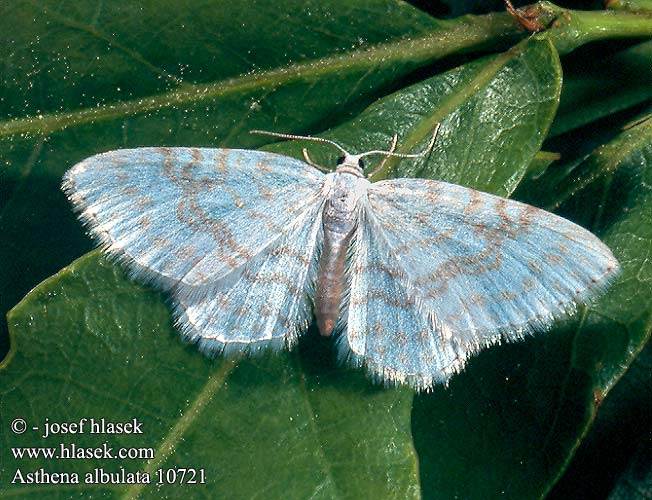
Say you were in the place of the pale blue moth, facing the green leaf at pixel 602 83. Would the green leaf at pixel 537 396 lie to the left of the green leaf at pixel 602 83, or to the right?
right

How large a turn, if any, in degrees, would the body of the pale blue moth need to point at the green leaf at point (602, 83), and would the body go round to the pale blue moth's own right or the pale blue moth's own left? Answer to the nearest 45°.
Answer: approximately 45° to the pale blue moth's own right

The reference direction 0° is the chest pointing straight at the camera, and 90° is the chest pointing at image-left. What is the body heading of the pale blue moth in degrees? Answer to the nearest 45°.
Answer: approximately 180°
